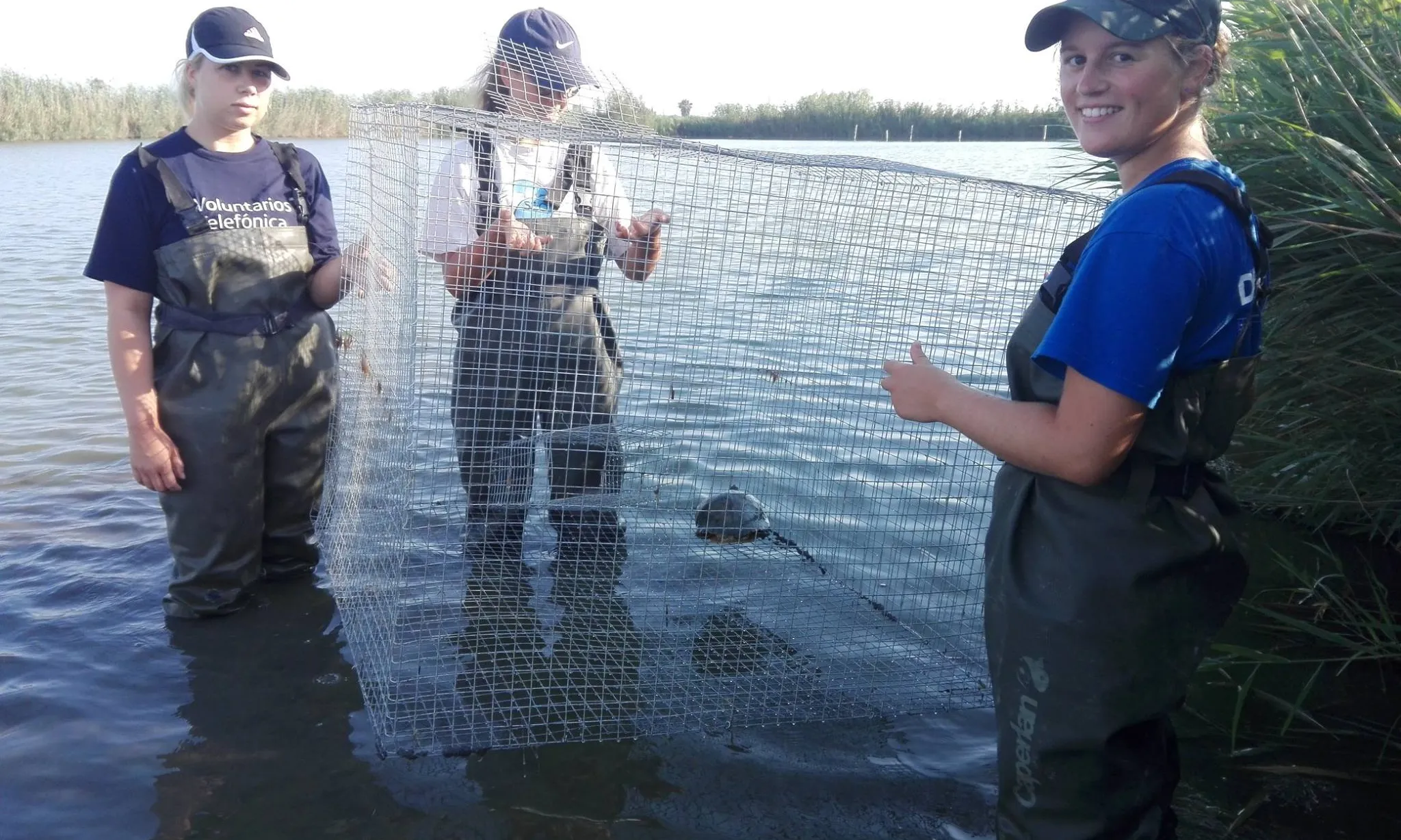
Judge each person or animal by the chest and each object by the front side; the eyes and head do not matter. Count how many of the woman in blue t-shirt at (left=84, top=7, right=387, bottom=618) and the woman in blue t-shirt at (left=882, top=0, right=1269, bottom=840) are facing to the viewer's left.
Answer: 1

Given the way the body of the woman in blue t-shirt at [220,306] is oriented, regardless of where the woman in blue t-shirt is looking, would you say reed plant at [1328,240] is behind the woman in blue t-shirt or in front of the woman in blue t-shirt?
in front

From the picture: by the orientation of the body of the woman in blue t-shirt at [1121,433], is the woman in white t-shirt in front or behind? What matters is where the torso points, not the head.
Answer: in front

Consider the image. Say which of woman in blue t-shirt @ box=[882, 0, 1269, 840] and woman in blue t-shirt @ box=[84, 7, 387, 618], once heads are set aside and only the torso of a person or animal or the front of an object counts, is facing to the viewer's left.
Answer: woman in blue t-shirt @ box=[882, 0, 1269, 840]

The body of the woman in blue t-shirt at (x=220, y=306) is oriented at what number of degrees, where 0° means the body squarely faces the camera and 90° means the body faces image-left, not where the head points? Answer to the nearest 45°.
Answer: approximately 315°

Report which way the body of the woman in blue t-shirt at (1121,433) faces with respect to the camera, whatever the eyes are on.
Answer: to the viewer's left

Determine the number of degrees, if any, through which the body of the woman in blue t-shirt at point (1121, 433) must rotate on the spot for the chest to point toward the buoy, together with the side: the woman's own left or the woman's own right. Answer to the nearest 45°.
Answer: approximately 45° to the woman's own right
